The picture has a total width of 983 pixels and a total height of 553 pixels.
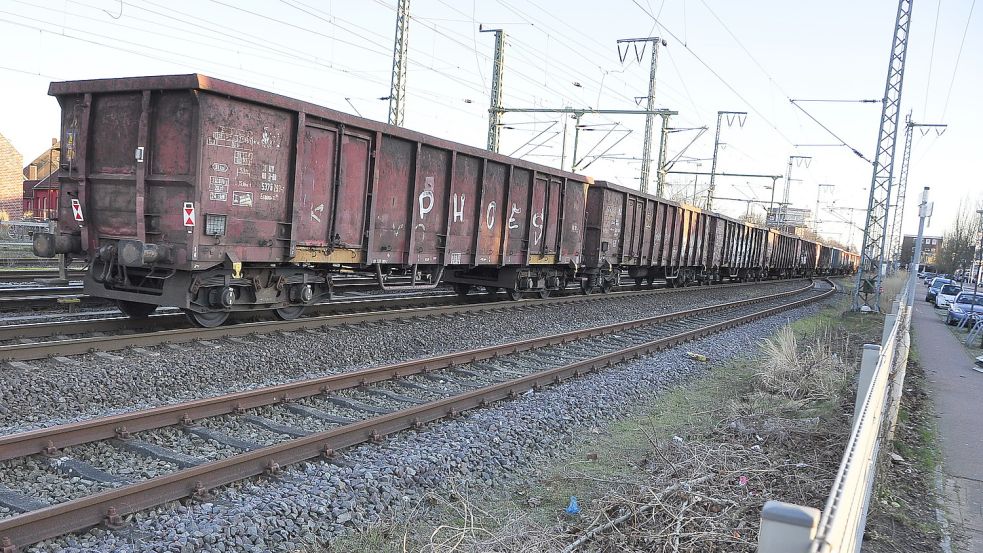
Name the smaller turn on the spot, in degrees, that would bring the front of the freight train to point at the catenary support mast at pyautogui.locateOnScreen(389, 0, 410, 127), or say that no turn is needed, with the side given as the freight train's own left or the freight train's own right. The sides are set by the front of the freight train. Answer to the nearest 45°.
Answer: approximately 45° to the freight train's own left

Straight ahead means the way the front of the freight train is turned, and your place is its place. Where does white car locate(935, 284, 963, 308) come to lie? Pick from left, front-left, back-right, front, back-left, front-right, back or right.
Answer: front

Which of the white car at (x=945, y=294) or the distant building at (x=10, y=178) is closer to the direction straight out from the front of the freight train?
the white car

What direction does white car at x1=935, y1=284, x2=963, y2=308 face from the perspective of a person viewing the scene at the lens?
facing the viewer and to the left of the viewer

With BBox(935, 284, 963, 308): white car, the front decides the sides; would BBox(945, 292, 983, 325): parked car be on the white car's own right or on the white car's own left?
on the white car's own left

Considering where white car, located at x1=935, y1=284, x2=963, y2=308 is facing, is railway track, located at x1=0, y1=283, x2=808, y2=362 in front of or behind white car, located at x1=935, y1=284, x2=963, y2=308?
in front

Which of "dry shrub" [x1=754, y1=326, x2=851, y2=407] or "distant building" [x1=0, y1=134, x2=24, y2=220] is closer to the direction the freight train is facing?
the dry shrub
